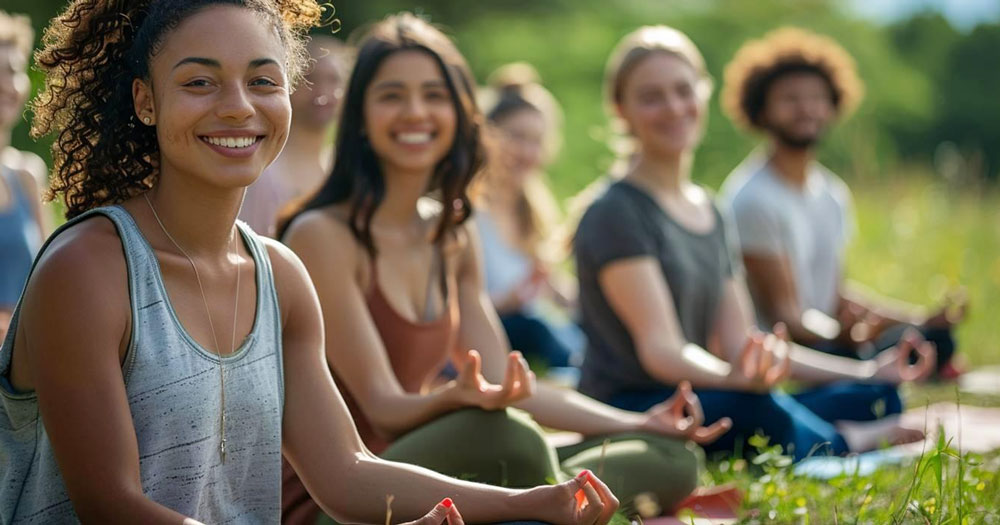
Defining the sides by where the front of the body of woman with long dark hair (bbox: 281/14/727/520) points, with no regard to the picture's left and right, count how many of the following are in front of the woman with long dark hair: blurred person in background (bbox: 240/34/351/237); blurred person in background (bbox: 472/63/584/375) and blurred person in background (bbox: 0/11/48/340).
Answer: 0

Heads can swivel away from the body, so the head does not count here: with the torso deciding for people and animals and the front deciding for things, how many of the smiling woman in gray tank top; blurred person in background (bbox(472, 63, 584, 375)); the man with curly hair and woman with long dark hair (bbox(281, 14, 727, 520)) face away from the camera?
0

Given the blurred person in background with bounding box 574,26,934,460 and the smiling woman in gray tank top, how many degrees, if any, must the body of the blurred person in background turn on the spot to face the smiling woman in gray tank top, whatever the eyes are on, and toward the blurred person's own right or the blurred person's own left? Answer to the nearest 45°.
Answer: approximately 45° to the blurred person's own right

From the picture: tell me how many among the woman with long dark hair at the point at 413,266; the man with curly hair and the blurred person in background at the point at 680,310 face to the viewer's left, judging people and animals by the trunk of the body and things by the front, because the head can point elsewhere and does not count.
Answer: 0

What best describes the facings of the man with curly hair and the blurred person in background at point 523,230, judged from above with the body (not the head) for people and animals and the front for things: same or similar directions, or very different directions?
same or similar directions

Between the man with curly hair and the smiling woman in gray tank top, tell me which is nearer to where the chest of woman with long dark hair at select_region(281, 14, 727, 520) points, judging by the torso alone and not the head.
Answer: the smiling woman in gray tank top

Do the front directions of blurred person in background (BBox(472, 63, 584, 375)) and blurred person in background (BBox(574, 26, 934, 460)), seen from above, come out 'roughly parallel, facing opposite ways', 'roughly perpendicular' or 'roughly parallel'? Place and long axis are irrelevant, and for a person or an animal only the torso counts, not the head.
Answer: roughly parallel

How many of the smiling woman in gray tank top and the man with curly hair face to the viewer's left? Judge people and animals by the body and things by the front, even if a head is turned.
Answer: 0

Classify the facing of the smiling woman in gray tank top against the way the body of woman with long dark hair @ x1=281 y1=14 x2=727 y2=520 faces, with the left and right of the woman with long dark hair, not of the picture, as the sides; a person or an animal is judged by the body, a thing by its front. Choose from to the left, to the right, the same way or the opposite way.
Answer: the same way

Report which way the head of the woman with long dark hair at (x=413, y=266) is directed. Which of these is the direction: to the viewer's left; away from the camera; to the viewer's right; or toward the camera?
toward the camera

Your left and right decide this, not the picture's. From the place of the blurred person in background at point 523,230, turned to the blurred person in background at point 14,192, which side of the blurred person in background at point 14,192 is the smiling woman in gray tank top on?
left

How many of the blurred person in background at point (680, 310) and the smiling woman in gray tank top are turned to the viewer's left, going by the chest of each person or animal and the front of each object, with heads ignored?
0

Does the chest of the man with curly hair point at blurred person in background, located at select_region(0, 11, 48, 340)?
no

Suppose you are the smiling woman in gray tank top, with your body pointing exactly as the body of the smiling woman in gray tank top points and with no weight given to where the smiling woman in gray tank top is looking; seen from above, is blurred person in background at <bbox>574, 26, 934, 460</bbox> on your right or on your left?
on your left

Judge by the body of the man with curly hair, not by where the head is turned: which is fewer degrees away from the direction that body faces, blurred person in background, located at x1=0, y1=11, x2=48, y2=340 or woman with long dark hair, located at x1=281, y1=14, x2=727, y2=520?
the woman with long dark hair

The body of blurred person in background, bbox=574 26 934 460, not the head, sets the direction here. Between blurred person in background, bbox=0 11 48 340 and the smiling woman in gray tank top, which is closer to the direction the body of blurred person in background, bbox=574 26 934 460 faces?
the smiling woman in gray tank top

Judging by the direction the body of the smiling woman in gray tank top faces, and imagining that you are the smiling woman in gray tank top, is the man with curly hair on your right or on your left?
on your left

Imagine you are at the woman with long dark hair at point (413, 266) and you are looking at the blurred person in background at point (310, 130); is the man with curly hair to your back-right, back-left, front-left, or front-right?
front-right

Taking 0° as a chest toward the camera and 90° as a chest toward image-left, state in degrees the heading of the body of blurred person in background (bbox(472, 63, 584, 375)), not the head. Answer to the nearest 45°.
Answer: approximately 315°

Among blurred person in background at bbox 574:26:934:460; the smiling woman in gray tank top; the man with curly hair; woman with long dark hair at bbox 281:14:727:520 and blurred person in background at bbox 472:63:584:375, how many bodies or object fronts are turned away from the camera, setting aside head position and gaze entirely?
0
